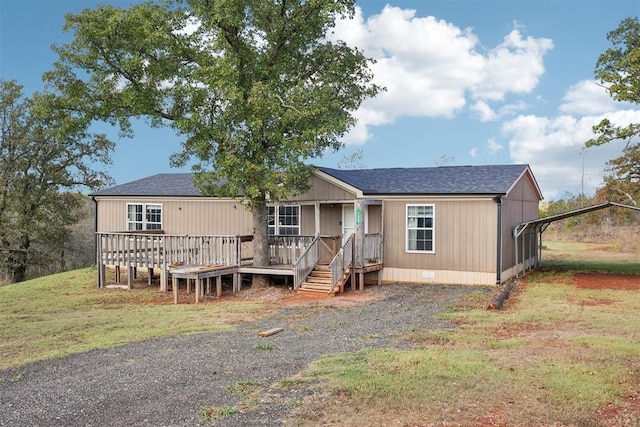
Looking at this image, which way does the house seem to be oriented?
toward the camera

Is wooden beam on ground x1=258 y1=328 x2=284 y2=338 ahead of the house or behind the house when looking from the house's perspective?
ahead

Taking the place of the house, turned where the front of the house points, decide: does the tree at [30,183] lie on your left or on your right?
on your right

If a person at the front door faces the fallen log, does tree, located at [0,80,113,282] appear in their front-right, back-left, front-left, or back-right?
back-right

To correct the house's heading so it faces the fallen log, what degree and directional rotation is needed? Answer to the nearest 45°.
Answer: approximately 45° to its left

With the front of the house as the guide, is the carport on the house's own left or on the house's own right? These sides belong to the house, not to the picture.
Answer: on the house's own left

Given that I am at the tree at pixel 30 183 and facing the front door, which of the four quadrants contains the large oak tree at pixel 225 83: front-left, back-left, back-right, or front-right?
front-right
